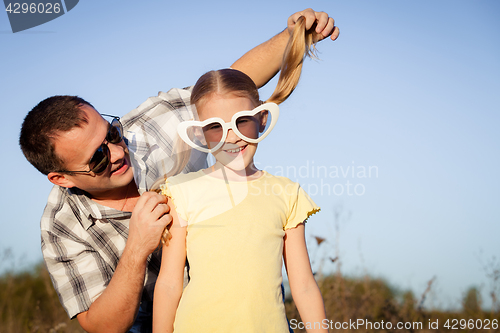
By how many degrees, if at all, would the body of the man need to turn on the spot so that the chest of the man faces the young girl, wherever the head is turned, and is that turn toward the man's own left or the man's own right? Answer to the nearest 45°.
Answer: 0° — they already face them

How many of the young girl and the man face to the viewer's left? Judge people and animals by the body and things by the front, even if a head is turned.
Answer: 0

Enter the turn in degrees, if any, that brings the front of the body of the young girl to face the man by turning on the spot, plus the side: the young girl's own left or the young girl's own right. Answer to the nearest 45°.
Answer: approximately 135° to the young girl's own right

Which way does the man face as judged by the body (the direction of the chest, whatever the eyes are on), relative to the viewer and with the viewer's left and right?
facing the viewer and to the right of the viewer

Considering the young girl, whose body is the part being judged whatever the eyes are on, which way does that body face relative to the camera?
toward the camera
